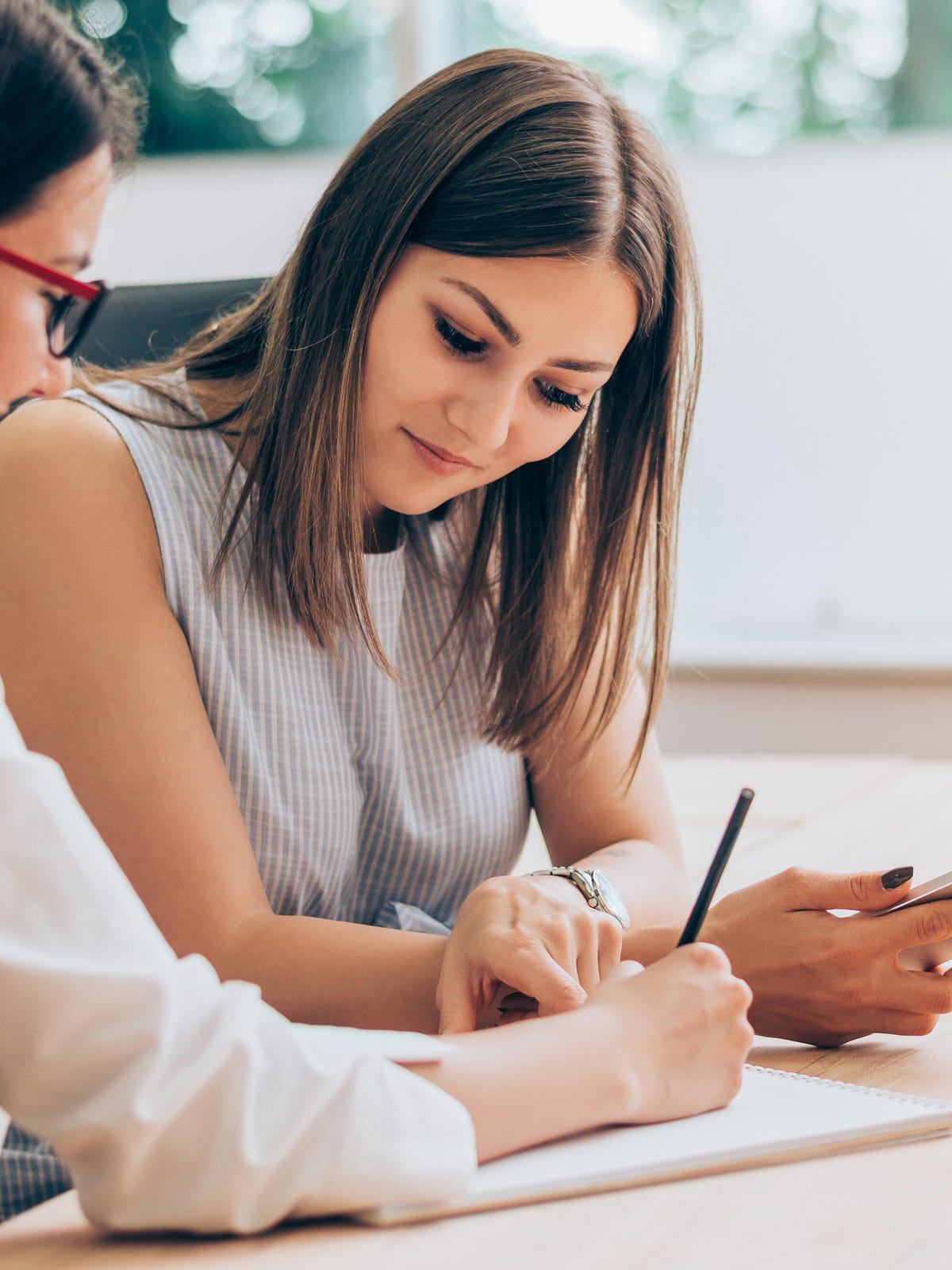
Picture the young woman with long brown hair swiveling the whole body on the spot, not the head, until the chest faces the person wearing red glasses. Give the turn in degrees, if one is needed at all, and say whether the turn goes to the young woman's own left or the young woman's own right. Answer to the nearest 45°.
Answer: approximately 45° to the young woman's own right

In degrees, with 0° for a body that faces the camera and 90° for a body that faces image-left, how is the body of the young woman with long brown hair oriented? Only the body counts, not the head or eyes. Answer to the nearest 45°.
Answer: approximately 315°

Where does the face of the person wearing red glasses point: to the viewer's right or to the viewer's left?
to the viewer's right

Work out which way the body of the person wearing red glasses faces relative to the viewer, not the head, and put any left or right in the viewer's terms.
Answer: facing to the right of the viewer

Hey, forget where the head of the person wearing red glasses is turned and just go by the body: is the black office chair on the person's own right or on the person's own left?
on the person's own left

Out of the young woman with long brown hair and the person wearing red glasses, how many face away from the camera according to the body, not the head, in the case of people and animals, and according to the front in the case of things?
0
